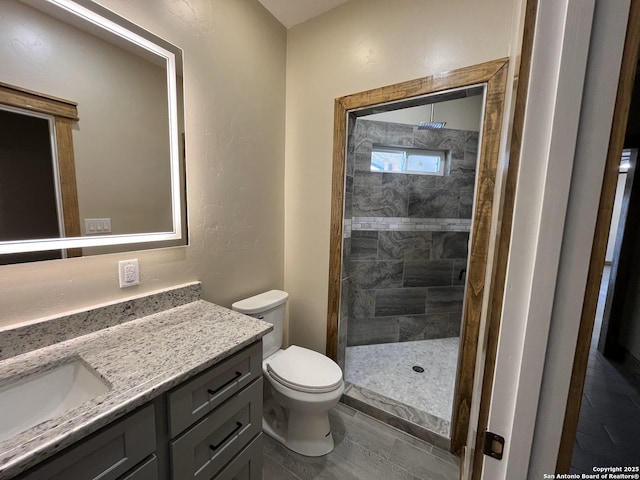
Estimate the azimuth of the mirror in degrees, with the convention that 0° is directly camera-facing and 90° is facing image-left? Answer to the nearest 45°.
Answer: approximately 315°

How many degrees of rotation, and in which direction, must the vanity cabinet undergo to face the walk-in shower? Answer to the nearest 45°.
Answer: approximately 45° to its left

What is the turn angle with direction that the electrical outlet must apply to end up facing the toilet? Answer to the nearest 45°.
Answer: approximately 45° to its left

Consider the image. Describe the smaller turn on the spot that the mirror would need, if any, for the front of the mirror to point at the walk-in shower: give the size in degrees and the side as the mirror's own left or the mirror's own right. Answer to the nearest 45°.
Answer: approximately 45° to the mirror's own left

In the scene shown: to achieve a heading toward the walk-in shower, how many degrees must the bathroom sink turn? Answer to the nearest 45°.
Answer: approximately 45° to its left

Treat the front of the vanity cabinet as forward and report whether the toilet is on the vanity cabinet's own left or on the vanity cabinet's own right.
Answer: on the vanity cabinet's own left

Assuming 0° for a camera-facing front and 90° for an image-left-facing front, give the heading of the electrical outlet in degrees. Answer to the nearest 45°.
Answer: approximately 315°
